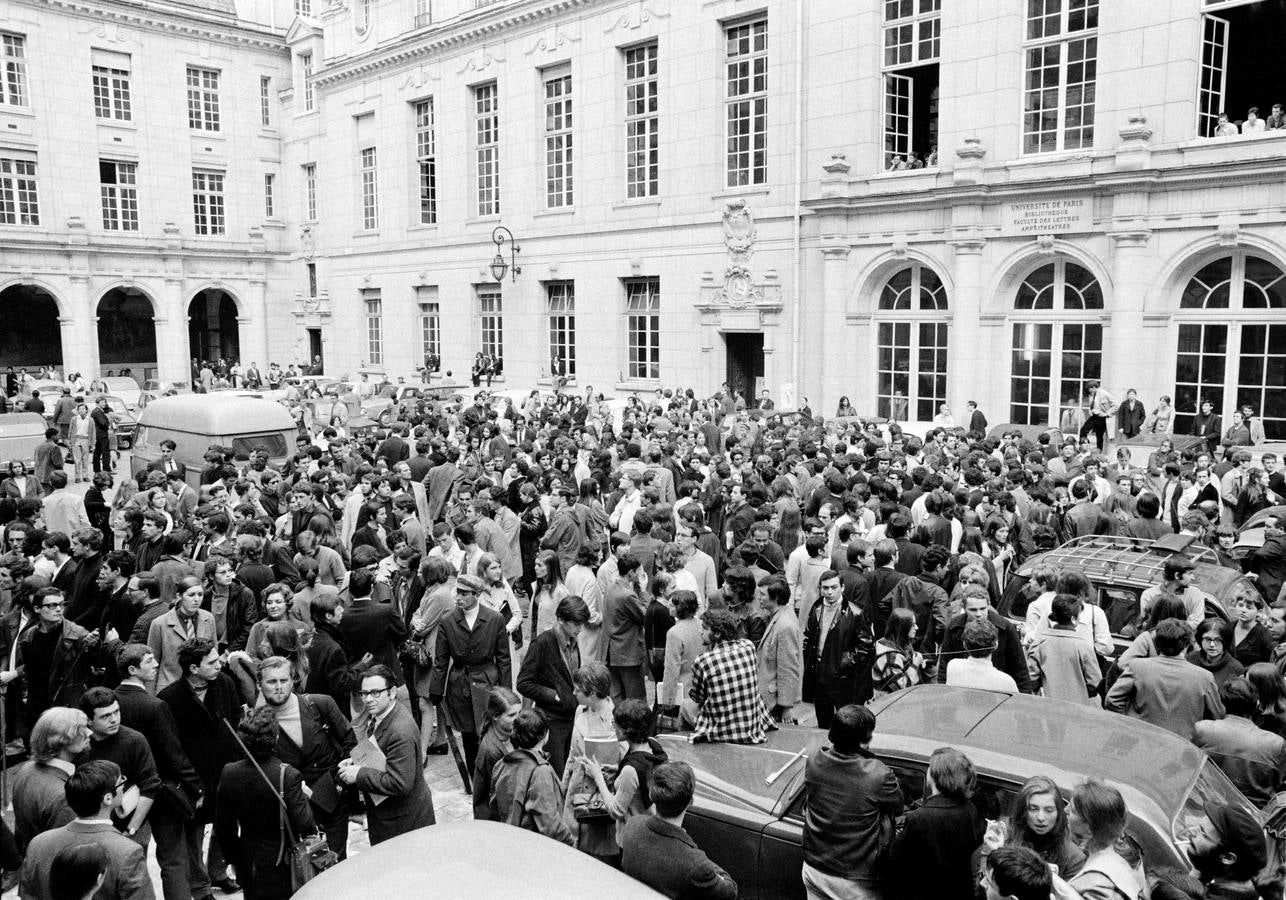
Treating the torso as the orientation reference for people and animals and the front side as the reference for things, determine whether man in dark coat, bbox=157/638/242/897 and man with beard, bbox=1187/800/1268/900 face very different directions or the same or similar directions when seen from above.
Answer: very different directions

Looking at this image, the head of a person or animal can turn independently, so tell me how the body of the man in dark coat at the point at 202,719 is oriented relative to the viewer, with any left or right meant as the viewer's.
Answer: facing the viewer and to the right of the viewer

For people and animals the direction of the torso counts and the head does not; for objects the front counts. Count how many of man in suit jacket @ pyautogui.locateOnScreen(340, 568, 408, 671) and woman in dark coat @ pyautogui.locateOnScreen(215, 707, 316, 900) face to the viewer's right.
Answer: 0

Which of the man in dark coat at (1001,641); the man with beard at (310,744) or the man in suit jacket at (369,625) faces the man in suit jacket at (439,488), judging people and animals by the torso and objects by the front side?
the man in suit jacket at (369,625)

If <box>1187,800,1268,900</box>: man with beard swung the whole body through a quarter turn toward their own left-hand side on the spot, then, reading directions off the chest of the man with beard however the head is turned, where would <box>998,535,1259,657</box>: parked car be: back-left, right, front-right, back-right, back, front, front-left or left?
back

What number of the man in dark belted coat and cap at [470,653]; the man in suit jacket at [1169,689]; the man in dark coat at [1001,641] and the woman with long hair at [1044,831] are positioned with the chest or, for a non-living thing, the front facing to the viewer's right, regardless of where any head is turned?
0

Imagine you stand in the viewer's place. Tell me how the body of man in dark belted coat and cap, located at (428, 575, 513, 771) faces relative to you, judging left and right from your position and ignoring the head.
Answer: facing the viewer

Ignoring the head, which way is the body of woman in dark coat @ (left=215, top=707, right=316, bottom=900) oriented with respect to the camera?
away from the camera

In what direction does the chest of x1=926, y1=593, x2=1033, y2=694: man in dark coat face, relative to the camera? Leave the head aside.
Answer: toward the camera

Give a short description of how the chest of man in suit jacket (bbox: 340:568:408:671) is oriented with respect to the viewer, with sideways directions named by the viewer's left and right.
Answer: facing away from the viewer

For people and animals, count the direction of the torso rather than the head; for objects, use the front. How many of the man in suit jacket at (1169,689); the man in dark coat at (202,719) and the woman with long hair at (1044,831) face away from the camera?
1

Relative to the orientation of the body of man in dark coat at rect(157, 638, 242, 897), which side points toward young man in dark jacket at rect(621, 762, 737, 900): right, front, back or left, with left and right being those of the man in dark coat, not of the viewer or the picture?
front

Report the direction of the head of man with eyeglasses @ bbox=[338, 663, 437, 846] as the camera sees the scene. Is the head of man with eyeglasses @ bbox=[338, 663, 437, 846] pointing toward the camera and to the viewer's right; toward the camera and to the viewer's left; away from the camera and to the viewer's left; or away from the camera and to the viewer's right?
toward the camera and to the viewer's left

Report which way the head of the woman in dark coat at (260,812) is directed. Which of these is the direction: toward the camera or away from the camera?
away from the camera

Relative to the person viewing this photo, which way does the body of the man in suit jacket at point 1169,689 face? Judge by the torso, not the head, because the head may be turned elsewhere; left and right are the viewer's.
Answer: facing away from the viewer
